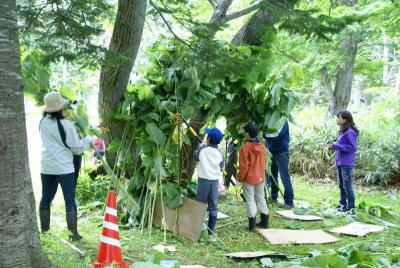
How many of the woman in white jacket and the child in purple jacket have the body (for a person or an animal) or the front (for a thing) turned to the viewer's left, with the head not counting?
1

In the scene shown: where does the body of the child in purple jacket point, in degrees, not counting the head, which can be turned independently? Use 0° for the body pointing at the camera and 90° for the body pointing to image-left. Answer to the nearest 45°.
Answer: approximately 90°

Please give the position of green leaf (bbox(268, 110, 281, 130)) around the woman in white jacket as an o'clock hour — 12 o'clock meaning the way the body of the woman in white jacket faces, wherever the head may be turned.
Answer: The green leaf is roughly at 1 o'clock from the woman in white jacket.

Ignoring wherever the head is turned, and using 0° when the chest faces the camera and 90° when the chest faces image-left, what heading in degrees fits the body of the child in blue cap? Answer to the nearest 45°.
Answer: approximately 135°

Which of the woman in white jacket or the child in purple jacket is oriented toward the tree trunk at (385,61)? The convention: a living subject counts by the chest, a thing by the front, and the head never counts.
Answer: the woman in white jacket

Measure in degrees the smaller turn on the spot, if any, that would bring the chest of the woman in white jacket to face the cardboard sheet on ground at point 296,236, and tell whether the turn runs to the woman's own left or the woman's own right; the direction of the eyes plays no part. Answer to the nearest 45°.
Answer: approximately 45° to the woman's own right

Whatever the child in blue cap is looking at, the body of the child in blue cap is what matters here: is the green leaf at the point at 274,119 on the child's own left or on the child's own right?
on the child's own right

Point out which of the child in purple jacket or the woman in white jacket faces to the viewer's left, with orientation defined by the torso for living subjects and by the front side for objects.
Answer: the child in purple jacket

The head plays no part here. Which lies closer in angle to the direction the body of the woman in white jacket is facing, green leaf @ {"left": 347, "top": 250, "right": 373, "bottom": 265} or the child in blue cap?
the child in blue cap

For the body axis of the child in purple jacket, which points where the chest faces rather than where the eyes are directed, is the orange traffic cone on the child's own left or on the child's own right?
on the child's own left

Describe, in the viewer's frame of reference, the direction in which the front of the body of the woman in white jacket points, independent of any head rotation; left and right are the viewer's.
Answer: facing away from the viewer and to the right of the viewer

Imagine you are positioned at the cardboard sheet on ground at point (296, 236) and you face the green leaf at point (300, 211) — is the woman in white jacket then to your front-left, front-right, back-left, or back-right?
back-left

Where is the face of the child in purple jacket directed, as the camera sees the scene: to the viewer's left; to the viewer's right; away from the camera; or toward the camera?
to the viewer's left

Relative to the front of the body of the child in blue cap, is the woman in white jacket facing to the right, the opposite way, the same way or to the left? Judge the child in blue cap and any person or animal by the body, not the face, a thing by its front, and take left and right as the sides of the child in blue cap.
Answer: to the right

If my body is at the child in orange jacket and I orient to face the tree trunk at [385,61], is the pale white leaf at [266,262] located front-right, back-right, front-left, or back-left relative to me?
back-right
